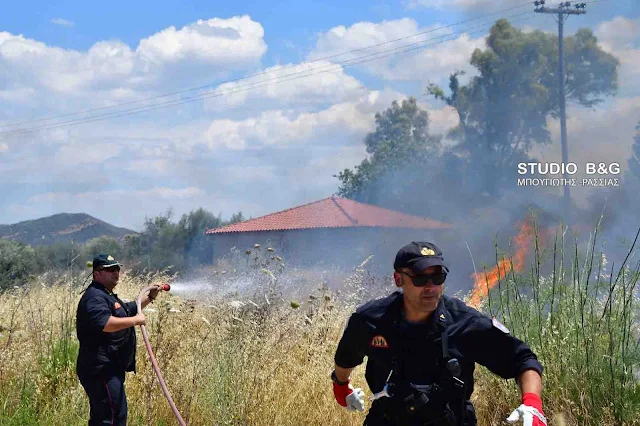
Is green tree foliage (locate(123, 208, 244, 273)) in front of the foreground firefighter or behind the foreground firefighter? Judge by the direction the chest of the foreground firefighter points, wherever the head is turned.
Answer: behind

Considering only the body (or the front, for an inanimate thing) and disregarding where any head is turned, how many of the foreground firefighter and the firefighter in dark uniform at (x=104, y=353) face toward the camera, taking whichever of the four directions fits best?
1

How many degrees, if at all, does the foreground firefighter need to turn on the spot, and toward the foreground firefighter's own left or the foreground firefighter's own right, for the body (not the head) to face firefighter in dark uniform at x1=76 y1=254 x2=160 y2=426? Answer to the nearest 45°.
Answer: approximately 135° to the foreground firefighter's own right

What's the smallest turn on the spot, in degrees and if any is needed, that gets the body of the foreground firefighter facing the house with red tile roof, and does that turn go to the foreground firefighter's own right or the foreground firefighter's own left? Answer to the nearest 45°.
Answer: approximately 180°

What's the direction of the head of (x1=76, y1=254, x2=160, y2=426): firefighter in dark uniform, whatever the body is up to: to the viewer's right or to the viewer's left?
to the viewer's right

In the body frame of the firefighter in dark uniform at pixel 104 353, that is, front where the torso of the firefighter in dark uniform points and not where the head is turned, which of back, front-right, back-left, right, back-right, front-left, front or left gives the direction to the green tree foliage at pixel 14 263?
left

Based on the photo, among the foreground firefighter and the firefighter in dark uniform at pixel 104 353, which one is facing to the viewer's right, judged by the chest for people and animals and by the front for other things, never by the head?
the firefighter in dark uniform

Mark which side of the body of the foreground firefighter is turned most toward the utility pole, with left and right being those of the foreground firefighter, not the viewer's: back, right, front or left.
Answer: back

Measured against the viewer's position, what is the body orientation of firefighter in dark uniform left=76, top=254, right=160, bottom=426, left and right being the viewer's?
facing to the right of the viewer

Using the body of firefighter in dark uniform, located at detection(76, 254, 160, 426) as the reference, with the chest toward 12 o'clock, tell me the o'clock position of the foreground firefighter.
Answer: The foreground firefighter is roughly at 2 o'clock from the firefighter in dark uniform.

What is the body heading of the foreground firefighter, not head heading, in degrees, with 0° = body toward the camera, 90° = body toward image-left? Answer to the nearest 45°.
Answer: approximately 0°

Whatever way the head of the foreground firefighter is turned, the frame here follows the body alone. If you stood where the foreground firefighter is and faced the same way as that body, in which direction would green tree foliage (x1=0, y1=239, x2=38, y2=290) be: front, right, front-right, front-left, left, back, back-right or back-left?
back-right
